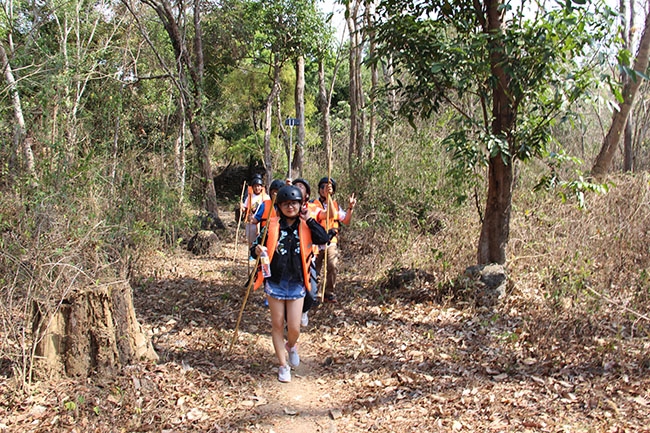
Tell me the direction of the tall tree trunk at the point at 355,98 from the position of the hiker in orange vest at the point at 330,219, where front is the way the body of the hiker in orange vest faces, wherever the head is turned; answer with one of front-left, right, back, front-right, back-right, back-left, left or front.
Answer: back

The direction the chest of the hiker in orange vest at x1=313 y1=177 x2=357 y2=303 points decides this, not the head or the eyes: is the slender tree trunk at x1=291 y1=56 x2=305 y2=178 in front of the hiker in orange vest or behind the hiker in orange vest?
behind

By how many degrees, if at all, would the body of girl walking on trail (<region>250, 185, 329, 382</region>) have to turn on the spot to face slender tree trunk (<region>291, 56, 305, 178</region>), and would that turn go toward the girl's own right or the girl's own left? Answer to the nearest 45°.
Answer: approximately 180°

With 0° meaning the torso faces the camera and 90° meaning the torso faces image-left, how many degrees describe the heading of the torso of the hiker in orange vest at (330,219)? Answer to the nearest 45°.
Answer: approximately 0°

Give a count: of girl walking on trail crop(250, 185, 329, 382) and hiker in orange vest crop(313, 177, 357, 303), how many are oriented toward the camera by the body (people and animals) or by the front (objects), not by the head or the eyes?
2

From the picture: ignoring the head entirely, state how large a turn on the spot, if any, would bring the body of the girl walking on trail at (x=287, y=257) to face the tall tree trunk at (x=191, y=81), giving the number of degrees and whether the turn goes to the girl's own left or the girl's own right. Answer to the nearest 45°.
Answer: approximately 180°

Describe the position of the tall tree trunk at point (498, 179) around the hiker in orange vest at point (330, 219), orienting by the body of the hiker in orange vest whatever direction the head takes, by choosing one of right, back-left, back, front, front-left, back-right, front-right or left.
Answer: left

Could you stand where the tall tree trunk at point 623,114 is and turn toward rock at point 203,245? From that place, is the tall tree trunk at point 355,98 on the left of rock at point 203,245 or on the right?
right

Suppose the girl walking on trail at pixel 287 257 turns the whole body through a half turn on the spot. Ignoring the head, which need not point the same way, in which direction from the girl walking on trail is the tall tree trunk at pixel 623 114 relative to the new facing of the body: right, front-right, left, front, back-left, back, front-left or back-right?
front-right
